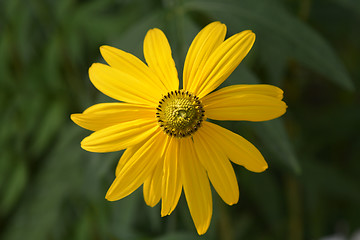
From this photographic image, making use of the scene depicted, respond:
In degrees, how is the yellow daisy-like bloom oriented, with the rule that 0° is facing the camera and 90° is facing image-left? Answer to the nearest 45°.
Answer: approximately 0°
